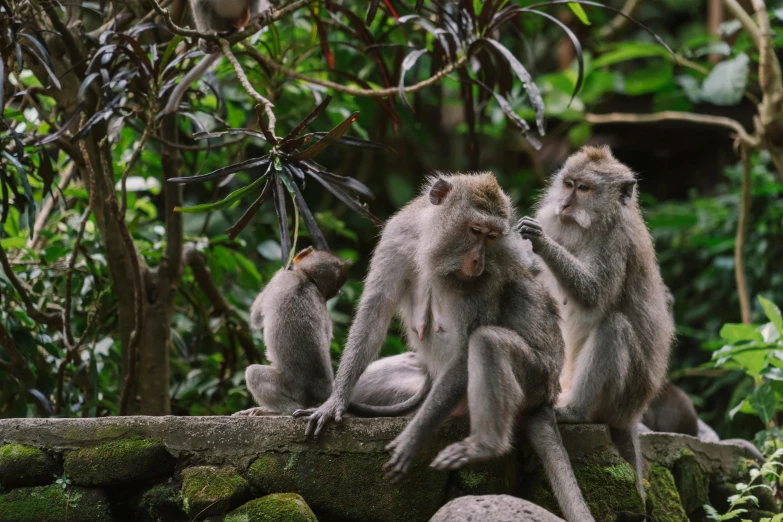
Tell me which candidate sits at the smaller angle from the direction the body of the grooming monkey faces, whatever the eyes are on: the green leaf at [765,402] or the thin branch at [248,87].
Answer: the thin branch

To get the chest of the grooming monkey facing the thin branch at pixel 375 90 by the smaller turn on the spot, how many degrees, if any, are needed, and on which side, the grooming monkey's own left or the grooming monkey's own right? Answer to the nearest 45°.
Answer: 0° — it already faces it

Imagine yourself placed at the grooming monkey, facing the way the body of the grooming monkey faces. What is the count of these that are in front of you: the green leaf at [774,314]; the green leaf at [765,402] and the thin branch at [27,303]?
1

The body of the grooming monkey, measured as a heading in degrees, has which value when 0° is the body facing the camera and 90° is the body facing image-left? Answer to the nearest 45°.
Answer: approximately 90°

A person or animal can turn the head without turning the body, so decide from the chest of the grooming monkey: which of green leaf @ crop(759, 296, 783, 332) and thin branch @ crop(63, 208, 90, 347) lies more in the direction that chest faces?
the thin branch
